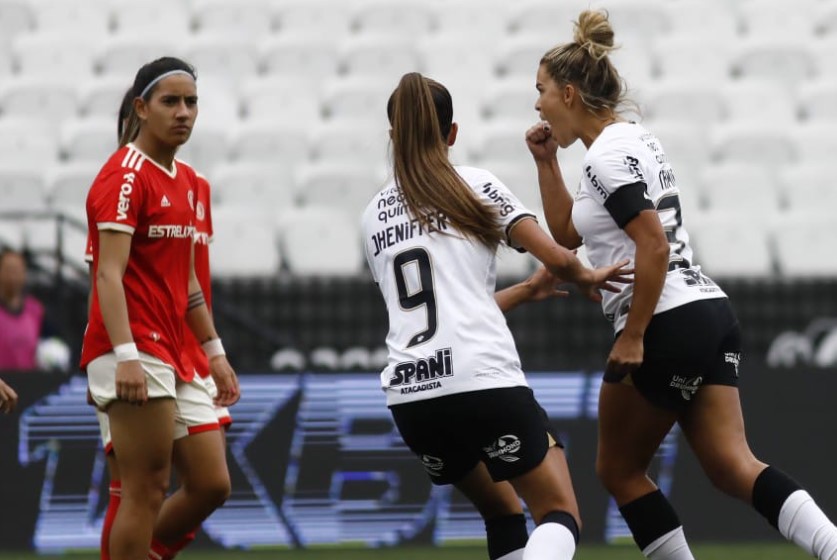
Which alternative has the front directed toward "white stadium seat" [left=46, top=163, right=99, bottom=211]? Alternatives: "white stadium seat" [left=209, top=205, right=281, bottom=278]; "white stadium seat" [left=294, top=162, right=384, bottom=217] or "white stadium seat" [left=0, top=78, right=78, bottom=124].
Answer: "white stadium seat" [left=0, top=78, right=78, bottom=124]

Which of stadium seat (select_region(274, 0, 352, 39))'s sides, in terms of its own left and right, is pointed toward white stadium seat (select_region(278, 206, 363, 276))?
front

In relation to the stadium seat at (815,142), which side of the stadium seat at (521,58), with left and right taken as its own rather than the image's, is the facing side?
left

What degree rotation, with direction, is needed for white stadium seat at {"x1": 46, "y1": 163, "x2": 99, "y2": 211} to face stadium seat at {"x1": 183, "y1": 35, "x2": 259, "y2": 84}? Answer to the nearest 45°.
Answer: approximately 135° to its left

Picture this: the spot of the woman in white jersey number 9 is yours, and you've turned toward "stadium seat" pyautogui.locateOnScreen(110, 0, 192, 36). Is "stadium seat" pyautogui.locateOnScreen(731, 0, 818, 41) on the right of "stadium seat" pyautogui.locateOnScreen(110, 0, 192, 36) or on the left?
right

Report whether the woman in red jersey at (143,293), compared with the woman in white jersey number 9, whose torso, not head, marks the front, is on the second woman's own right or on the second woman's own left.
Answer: on the second woman's own left

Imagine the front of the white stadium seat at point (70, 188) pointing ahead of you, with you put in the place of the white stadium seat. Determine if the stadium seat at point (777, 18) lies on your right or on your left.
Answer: on your left

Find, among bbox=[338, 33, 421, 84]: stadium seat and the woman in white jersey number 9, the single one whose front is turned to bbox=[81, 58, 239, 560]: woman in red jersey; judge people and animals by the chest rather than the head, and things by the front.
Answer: the stadium seat

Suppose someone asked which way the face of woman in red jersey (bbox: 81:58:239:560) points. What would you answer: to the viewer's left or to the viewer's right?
to the viewer's right
